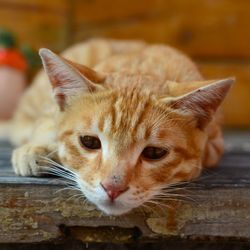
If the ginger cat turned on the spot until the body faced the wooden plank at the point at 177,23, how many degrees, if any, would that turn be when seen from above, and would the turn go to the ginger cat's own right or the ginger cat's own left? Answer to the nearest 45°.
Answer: approximately 180°

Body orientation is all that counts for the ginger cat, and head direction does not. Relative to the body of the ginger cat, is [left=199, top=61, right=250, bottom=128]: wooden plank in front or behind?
behind

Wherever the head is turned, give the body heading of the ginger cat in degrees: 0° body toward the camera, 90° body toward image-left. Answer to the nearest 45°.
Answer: approximately 0°

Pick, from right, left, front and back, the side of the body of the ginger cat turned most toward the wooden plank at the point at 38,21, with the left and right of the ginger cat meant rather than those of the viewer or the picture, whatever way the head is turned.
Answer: back
